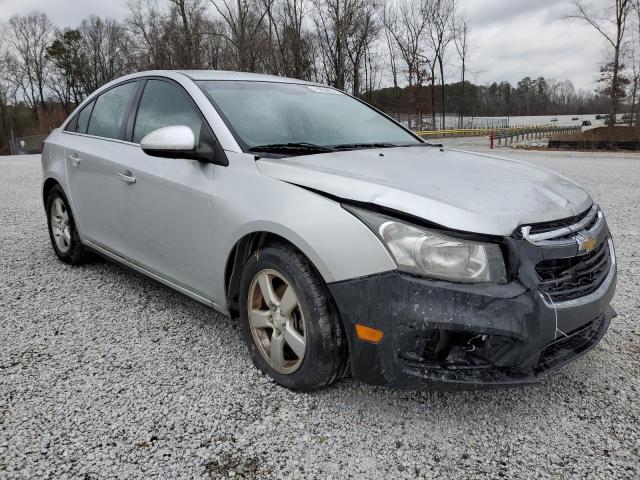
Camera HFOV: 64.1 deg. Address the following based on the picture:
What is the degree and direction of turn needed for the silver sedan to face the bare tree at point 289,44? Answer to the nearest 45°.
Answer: approximately 135° to its left

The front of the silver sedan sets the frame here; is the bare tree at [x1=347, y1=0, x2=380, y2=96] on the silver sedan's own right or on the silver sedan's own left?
on the silver sedan's own left

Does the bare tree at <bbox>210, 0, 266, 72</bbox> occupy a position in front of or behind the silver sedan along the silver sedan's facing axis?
behind

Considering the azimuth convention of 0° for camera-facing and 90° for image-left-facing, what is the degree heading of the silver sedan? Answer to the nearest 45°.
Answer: approximately 315°
